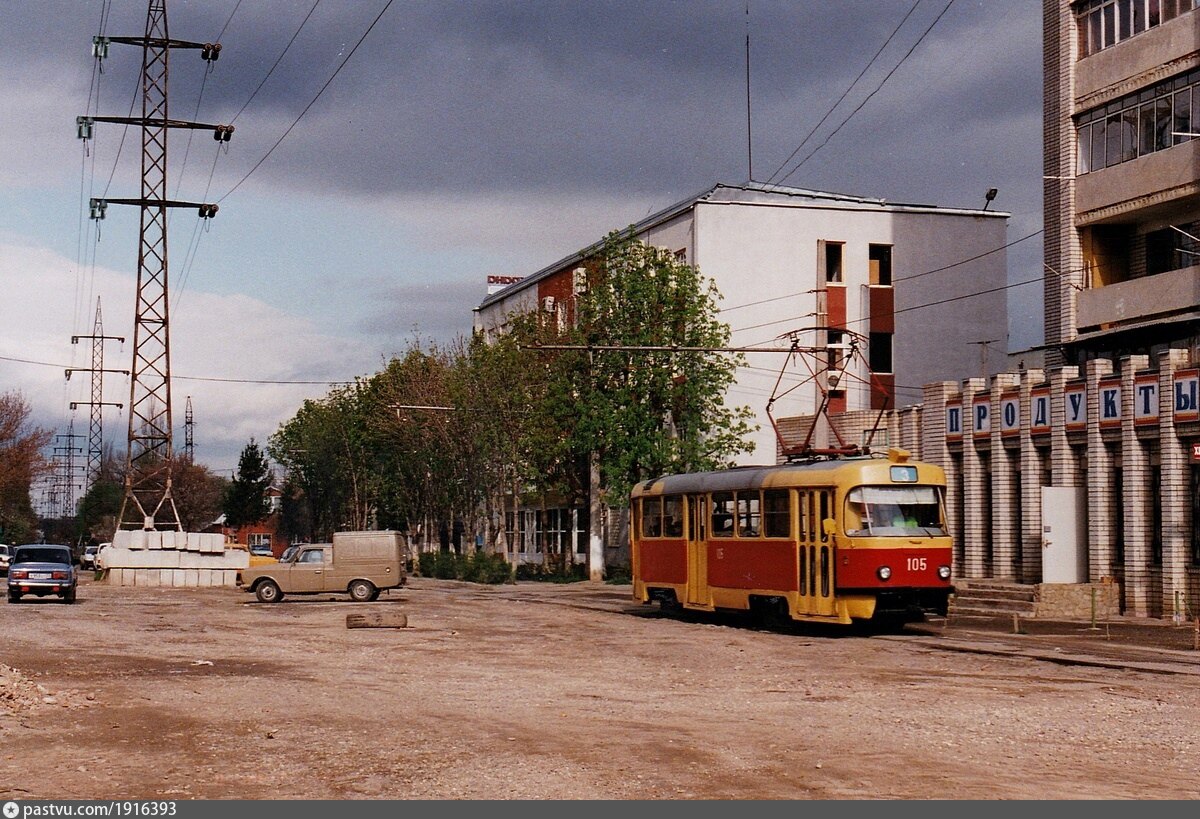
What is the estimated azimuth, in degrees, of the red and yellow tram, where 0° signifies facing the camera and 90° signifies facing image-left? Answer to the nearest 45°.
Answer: approximately 315°

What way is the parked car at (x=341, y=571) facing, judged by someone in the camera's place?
facing to the left of the viewer

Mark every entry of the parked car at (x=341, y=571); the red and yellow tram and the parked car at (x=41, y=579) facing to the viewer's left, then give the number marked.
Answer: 1

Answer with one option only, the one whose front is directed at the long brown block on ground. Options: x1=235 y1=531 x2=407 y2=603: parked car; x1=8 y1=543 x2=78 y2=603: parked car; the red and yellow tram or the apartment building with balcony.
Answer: the apartment building with balcony

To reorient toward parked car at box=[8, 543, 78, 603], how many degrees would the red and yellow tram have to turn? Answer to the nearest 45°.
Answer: approximately 180°

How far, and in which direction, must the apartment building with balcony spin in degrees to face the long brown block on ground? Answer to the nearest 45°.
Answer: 0° — it already faces it

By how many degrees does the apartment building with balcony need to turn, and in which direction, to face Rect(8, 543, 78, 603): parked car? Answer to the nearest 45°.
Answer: approximately 45° to its right

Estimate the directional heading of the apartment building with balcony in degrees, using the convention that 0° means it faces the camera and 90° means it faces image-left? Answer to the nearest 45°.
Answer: approximately 45°

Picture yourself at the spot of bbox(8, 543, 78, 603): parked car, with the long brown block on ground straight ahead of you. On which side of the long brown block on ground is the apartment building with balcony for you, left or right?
left

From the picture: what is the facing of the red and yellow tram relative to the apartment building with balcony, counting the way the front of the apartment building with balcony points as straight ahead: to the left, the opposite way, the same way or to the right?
to the left
